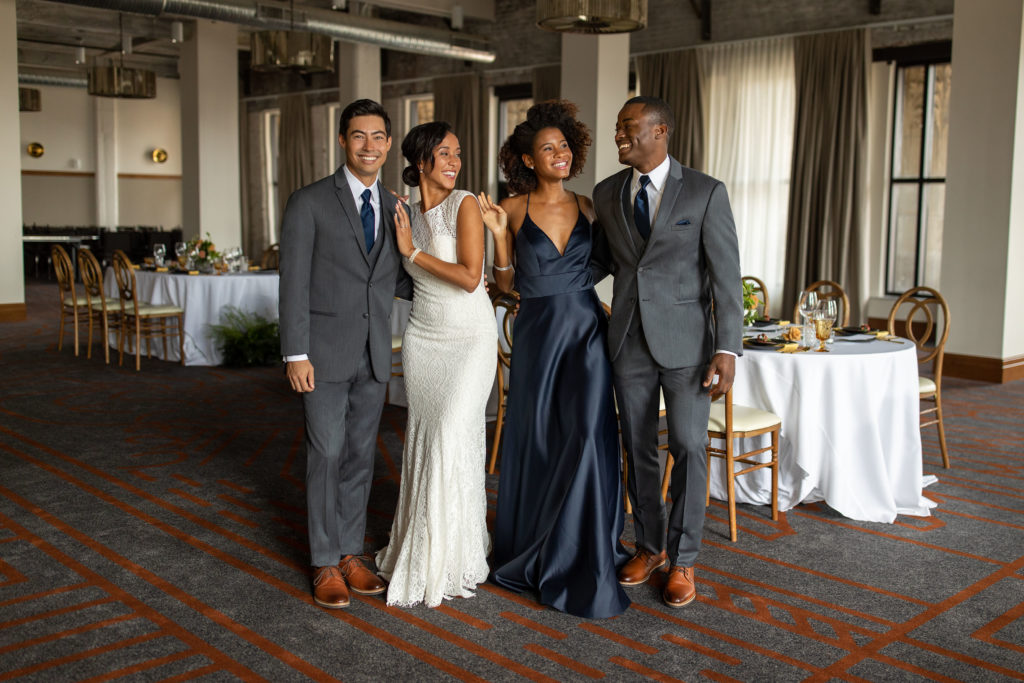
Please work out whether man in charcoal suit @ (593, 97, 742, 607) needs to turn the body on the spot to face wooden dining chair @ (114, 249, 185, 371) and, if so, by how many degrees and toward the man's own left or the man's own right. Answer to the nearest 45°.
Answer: approximately 90° to the man's own right

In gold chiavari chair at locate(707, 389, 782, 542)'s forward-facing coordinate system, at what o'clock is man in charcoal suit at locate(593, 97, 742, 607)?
The man in charcoal suit is roughly at 5 o'clock from the gold chiavari chair.

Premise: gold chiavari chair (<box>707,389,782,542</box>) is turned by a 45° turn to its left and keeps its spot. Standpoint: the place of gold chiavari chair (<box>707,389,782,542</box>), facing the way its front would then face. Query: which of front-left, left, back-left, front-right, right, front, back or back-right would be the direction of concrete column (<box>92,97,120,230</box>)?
front-left

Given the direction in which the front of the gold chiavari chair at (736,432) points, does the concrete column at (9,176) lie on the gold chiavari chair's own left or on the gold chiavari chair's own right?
on the gold chiavari chair's own left

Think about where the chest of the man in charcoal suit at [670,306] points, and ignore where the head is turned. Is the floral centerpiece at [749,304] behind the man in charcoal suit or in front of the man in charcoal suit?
behind

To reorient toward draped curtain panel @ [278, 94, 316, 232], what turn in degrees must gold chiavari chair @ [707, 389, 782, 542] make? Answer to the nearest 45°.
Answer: approximately 90° to its left

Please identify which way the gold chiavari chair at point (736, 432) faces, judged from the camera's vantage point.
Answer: facing away from the viewer and to the right of the viewer

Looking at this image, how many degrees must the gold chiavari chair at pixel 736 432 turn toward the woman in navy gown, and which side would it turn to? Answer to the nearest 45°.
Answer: approximately 180°

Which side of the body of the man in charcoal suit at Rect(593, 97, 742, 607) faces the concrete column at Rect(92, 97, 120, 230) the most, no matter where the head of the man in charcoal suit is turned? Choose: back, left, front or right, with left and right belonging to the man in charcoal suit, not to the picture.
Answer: right

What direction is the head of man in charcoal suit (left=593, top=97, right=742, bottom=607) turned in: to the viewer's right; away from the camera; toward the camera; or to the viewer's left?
to the viewer's left

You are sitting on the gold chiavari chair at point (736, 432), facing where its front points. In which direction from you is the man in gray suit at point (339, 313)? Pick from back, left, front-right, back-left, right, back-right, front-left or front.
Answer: back

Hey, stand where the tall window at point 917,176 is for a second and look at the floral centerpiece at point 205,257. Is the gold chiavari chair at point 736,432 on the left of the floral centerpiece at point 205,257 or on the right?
left
